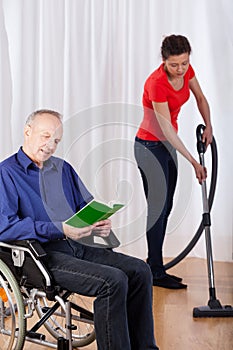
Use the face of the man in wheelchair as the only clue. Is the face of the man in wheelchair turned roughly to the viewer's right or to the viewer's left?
to the viewer's right
